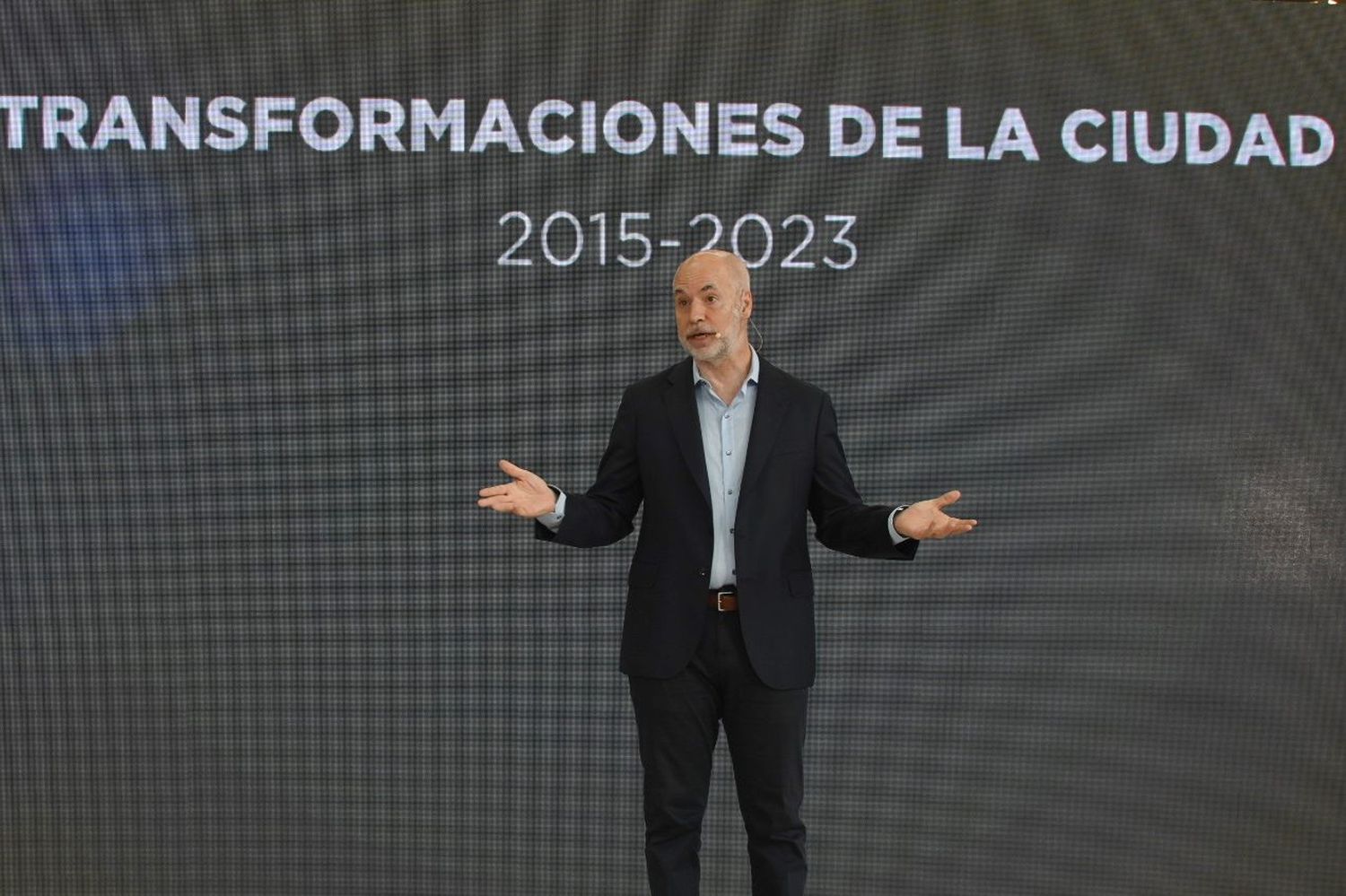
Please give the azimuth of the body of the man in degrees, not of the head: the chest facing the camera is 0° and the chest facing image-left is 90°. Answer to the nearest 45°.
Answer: approximately 0°
